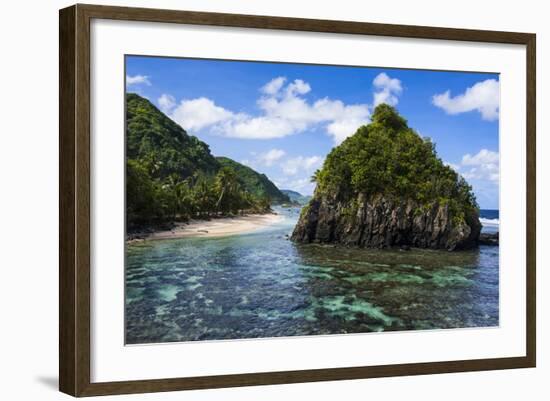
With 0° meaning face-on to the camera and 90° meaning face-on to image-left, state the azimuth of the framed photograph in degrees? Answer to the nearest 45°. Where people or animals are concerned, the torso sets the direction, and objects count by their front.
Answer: approximately 315°
